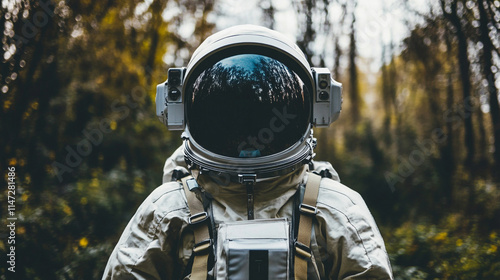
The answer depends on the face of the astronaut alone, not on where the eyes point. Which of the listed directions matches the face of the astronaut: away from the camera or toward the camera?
toward the camera

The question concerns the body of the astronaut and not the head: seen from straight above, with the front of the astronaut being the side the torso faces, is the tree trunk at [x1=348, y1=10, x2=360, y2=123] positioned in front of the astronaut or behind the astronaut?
behind

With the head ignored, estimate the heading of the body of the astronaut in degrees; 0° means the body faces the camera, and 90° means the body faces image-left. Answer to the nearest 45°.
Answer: approximately 0°
